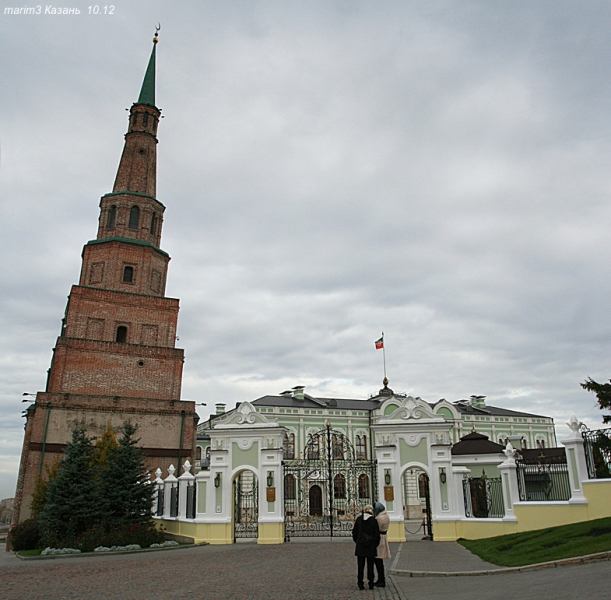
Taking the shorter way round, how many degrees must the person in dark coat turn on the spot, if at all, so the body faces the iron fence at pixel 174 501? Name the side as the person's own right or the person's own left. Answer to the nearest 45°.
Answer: approximately 45° to the person's own left

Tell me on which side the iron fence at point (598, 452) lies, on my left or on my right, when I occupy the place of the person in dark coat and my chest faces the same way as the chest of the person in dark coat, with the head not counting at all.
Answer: on my right

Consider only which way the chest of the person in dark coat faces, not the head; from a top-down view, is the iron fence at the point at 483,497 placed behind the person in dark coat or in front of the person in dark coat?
in front

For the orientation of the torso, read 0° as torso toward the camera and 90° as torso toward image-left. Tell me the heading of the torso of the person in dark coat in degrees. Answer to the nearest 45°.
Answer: approximately 180°

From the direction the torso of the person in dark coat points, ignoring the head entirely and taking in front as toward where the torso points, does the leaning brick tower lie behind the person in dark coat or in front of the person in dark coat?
in front

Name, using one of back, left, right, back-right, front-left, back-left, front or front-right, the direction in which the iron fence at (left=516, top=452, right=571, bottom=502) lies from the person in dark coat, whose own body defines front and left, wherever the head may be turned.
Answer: front-right

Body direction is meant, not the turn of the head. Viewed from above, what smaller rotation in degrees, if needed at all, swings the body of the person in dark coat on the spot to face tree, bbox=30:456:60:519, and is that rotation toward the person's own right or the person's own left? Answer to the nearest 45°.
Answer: approximately 45° to the person's own left

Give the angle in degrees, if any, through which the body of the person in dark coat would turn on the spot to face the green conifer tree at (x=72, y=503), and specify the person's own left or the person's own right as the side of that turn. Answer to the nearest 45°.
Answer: approximately 45° to the person's own left

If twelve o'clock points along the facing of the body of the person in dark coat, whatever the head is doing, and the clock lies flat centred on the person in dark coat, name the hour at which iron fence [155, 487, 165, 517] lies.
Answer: The iron fence is roughly at 11 o'clock from the person in dark coat.

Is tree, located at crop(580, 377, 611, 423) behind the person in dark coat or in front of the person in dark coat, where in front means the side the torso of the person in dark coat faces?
in front
